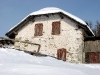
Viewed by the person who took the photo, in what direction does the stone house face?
facing the viewer
